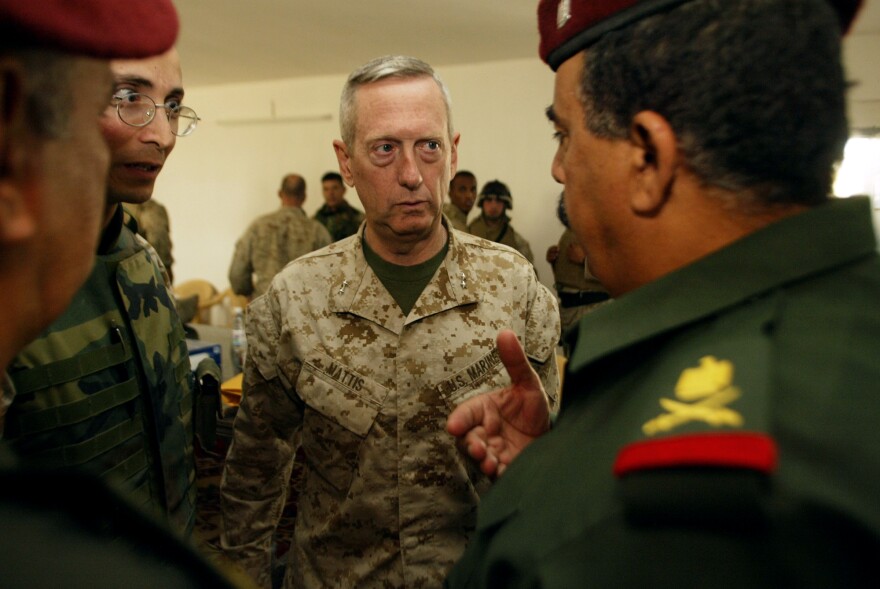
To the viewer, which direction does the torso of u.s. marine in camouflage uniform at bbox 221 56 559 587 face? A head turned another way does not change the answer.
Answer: toward the camera

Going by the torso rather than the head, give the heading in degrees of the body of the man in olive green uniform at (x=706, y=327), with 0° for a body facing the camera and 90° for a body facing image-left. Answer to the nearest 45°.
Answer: approximately 135°

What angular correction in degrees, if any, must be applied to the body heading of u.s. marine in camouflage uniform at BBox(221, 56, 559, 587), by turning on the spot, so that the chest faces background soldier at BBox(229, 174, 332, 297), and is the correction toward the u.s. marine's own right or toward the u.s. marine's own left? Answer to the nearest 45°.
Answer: approximately 180°

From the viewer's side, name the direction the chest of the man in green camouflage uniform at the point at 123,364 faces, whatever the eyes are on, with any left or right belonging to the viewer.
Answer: facing the viewer and to the right of the viewer

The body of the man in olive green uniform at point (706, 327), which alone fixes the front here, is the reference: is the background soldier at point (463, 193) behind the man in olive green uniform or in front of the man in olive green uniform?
in front

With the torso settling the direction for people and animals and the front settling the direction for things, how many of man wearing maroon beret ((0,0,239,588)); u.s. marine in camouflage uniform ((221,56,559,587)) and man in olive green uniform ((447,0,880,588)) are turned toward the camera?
1

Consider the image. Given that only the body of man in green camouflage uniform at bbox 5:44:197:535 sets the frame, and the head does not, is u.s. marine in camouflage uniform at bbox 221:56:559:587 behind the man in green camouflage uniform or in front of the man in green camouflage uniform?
in front

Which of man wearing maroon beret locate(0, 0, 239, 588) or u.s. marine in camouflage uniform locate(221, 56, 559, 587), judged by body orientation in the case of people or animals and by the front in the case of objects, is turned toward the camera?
the u.s. marine in camouflage uniform

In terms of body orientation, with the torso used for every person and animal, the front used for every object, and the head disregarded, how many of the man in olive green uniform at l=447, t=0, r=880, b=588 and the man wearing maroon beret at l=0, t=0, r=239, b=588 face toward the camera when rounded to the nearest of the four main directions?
0

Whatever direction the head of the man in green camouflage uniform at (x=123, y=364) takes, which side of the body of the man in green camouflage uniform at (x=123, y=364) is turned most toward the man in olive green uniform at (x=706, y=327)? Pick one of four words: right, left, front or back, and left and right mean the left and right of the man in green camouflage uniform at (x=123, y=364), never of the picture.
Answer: front

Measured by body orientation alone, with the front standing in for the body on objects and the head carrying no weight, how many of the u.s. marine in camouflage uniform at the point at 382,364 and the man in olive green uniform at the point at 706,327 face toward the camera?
1

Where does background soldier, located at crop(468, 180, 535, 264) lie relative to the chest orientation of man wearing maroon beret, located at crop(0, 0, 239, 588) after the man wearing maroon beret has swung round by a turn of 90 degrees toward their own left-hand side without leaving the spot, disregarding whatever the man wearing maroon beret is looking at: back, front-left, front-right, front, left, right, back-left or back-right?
right

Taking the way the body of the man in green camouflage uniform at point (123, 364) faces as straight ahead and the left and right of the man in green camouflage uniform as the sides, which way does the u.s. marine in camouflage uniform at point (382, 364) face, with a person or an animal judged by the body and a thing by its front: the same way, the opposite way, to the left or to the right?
to the right

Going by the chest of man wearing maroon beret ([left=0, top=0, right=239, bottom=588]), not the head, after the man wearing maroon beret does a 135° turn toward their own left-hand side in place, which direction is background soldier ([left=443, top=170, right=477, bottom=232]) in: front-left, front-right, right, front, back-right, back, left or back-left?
back-right

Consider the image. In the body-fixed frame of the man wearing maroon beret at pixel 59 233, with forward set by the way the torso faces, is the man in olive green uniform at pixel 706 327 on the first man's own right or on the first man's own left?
on the first man's own right

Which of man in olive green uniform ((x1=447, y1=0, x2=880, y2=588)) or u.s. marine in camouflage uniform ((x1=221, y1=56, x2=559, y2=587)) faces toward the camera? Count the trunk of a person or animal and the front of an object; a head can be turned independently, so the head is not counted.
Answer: the u.s. marine in camouflage uniform

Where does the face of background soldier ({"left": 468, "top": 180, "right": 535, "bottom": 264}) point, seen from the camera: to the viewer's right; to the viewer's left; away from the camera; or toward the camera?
toward the camera

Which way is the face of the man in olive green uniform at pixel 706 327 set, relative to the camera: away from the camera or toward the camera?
away from the camera

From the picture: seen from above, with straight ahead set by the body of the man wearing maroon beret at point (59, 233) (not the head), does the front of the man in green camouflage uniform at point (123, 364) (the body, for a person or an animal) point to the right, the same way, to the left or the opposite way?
to the right
